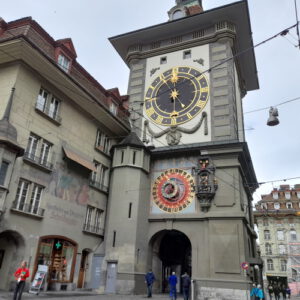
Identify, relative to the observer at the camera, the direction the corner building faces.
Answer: facing the viewer and to the right of the viewer

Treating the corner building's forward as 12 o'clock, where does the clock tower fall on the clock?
The clock tower is roughly at 10 o'clock from the corner building.
